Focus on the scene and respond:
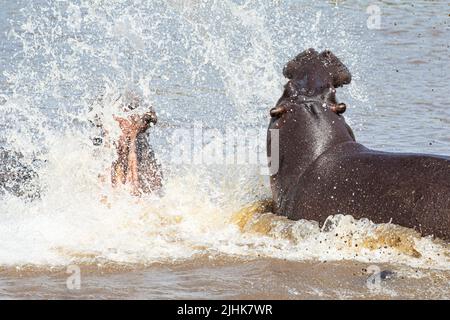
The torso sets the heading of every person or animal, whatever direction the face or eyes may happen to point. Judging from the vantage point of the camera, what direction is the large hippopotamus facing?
facing away from the viewer and to the left of the viewer

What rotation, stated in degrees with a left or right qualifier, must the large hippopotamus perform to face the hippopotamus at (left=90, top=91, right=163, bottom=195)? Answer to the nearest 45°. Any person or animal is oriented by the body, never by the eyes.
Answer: approximately 45° to its left
